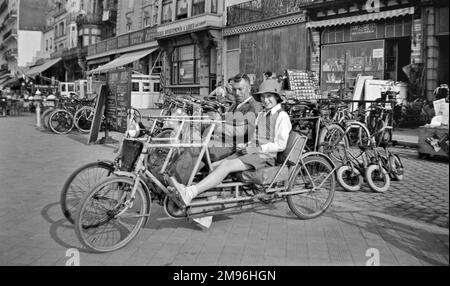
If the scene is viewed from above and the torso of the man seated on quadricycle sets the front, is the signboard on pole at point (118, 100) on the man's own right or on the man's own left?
on the man's own right
